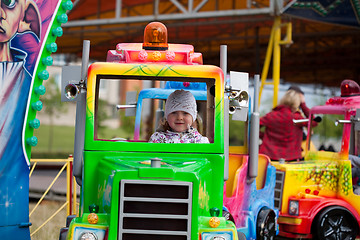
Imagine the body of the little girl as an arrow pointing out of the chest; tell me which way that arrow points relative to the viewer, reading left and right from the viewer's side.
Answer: facing the viewer
